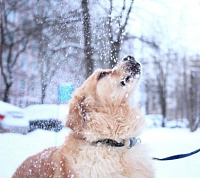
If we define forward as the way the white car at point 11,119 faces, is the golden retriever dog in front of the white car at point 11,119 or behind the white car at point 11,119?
behind

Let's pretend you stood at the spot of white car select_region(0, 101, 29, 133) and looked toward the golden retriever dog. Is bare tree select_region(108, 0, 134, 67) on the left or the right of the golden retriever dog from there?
left

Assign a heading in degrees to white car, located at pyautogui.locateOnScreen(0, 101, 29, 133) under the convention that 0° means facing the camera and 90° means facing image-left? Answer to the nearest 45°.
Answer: approximately 135°

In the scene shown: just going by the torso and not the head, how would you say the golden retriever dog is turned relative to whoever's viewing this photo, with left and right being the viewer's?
facing the viewer and to the right of the viewer

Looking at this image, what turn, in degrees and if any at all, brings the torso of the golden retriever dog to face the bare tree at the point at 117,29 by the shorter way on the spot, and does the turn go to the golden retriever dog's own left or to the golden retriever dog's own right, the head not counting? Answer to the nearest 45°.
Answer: approximately 135° to the golden retriever dog's own left

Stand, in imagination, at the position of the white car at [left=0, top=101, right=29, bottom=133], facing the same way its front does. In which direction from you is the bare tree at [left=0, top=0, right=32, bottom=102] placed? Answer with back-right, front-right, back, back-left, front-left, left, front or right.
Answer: front-right

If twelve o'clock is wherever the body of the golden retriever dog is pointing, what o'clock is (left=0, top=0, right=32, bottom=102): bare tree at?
The bare tree is roughly at 7 o'clock from the golden retriever dog.

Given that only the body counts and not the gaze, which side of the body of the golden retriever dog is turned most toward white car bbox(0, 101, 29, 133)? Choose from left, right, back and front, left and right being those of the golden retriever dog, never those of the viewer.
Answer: back
